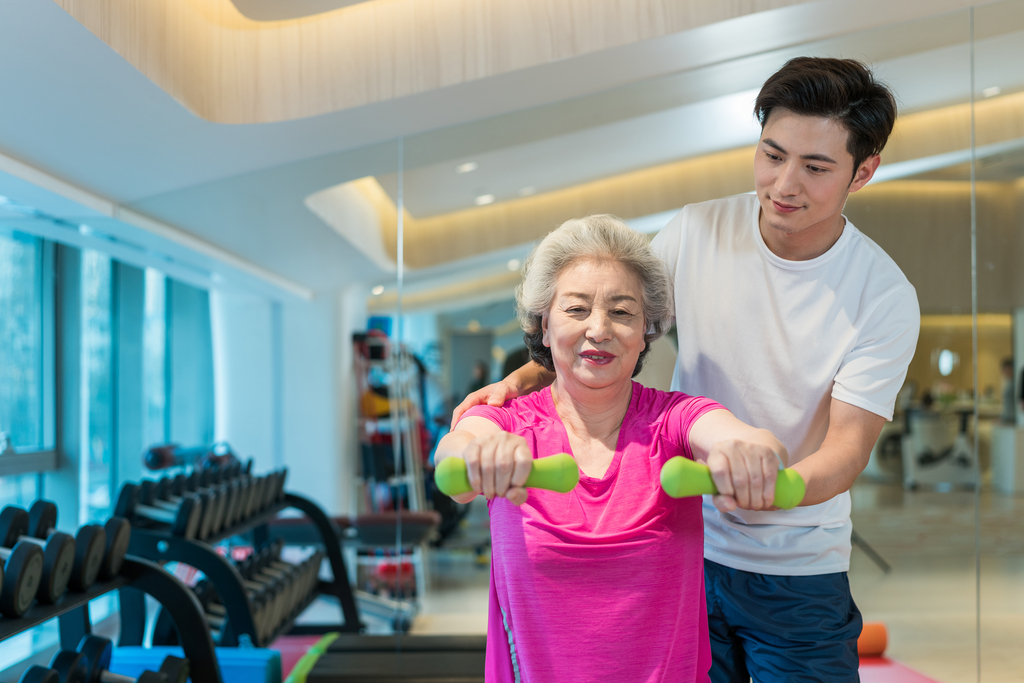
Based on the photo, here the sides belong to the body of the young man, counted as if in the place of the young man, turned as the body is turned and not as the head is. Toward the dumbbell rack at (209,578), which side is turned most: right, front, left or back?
right

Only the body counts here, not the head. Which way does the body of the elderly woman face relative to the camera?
toward the camera

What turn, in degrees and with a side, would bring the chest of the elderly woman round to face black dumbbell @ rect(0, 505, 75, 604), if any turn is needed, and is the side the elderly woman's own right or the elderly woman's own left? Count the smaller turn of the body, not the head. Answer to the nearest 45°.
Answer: approximately 135° to the elderly woman's own right

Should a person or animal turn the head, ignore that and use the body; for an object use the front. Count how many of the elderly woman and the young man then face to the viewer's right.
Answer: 0

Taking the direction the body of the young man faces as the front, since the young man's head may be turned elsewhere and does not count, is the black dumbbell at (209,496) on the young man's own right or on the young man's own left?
on the young man's own right

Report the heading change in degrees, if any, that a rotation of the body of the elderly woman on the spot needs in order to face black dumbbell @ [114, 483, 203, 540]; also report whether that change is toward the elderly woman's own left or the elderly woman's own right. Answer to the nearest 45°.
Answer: approximately 135° to the elderly woman's own right

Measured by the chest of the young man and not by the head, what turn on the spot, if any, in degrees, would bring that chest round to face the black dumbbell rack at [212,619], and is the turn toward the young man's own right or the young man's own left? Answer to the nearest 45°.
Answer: approximately 90° to the young man's own right

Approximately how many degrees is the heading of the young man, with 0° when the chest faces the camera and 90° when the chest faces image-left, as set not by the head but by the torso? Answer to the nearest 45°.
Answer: approximately 45°

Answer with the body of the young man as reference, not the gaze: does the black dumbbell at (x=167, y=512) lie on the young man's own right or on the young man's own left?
on the young man's own right

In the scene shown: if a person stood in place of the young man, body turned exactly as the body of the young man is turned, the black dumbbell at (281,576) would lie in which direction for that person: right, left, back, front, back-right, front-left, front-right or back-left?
right
